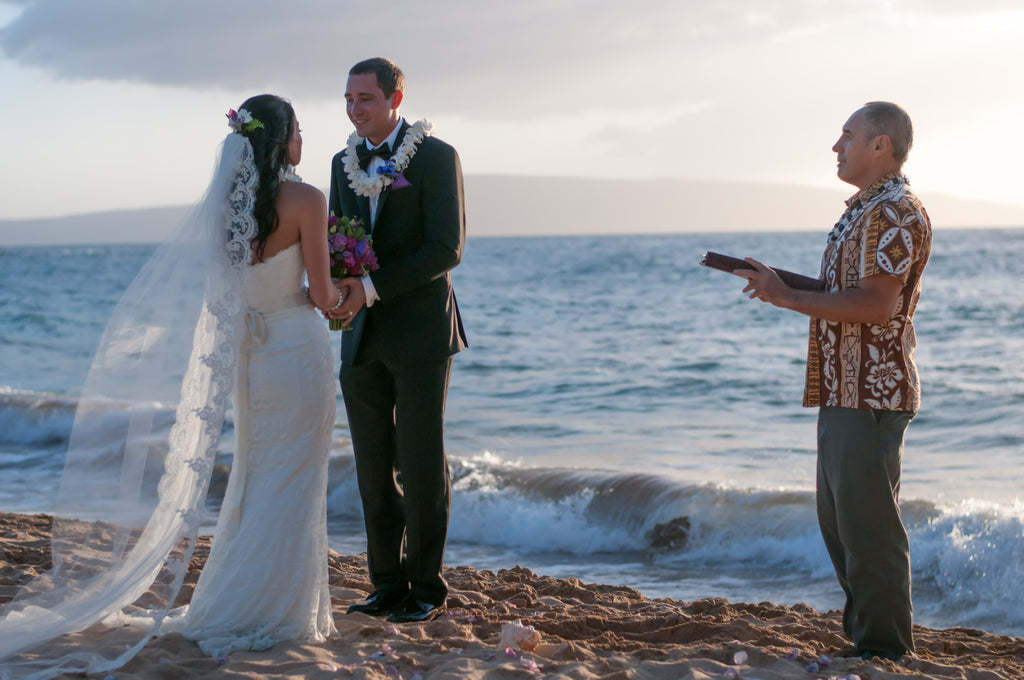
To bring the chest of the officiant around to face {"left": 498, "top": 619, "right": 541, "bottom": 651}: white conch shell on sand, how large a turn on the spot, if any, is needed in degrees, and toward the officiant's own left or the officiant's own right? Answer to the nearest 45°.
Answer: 0° — they already face it

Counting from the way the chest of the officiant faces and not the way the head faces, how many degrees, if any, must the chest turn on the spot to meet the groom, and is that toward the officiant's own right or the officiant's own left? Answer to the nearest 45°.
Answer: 0° — they already face them

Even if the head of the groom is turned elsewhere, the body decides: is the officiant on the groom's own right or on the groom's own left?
on the groom's own left

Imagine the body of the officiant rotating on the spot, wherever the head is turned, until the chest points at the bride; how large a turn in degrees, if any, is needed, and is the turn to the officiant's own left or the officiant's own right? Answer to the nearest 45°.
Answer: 0° — they already face them

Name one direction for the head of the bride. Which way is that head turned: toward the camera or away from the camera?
away from the camera

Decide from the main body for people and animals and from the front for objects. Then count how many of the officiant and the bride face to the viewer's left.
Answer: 1

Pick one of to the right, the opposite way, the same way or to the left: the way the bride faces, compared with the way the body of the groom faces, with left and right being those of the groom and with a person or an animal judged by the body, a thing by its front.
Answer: the opposite way

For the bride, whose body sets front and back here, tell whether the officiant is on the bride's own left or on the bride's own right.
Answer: on the bride's own right

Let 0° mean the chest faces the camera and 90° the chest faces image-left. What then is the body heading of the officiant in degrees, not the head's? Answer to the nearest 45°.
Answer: approximately 90°

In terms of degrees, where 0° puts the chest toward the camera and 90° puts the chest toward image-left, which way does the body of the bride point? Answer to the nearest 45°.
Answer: approximately 225°
